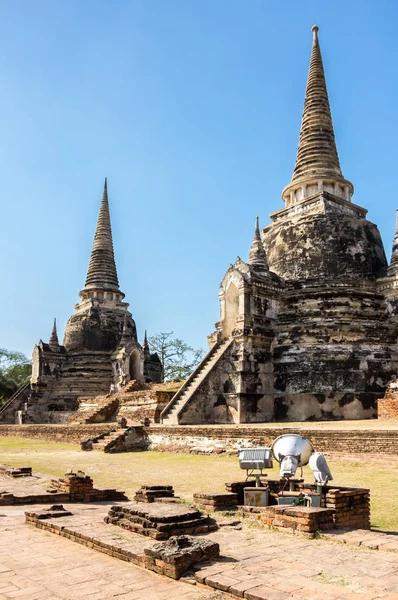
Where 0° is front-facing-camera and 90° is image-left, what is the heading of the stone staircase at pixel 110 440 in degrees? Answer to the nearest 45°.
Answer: approximately 45°

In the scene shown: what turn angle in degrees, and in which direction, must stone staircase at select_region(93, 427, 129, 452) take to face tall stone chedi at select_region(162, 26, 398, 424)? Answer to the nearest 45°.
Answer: approximately 135° to its left

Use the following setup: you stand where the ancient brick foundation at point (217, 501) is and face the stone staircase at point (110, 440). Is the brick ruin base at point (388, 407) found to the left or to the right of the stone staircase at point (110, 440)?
right

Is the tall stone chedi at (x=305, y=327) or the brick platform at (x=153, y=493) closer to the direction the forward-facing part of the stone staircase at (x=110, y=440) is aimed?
the brick platform

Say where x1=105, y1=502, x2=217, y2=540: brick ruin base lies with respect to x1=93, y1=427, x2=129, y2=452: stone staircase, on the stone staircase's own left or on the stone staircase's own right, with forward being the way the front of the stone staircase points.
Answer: on the stone staircase's own left

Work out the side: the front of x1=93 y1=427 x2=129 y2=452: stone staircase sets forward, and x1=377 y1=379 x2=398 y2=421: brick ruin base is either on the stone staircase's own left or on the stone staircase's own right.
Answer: on the stone staircase's own left

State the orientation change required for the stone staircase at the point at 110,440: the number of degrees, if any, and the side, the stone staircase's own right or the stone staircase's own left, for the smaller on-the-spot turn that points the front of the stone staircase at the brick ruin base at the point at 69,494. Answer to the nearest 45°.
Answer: approximately 45° to the stone staircase's own left

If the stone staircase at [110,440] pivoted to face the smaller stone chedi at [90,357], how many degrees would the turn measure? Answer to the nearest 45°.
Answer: approximately 135° to its right

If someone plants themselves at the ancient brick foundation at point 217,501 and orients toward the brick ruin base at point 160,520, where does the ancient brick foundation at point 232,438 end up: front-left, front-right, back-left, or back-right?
back-right

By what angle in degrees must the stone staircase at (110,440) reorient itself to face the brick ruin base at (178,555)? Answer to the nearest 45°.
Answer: approximately 45° to its left
